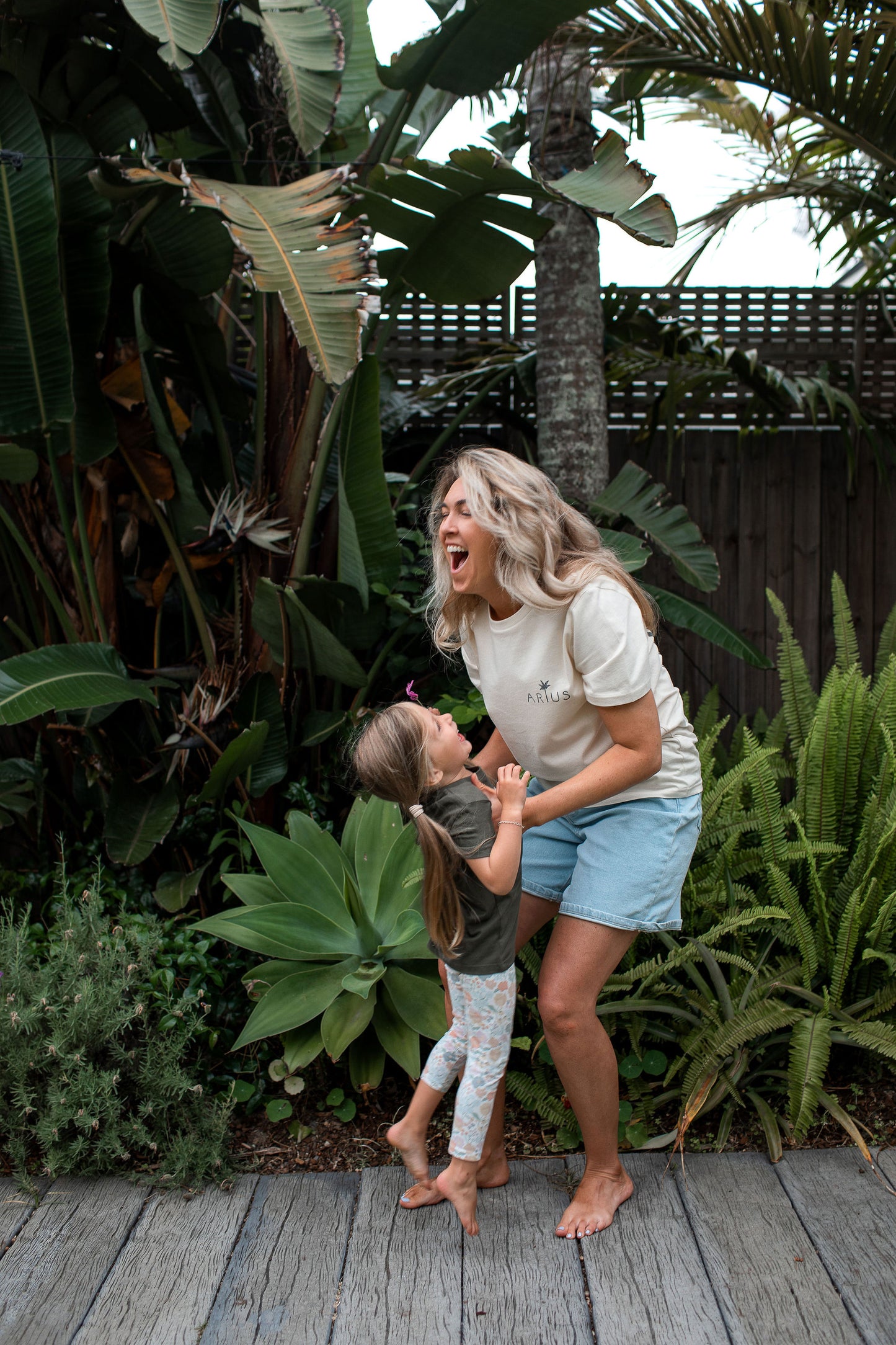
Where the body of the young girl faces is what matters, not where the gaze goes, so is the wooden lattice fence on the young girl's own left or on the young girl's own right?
on the young girl's own left

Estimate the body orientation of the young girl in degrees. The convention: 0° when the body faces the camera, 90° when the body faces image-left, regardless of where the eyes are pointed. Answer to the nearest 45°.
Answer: approximately 270°

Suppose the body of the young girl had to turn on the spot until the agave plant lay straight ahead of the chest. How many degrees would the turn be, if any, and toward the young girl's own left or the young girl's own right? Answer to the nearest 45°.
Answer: approximately 135° to the young girl's own left

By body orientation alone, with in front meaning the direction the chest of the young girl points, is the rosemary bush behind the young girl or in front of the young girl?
behind

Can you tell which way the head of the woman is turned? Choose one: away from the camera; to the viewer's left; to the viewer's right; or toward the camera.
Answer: to the viewer's left

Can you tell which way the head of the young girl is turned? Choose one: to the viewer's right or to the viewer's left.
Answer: to the viewer's right

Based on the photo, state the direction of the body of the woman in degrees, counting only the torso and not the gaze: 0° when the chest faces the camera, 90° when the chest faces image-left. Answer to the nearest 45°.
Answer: approximately 45°

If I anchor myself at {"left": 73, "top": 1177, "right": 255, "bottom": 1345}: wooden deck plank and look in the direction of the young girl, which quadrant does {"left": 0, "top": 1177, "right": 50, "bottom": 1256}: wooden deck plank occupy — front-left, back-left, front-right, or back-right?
back-left
